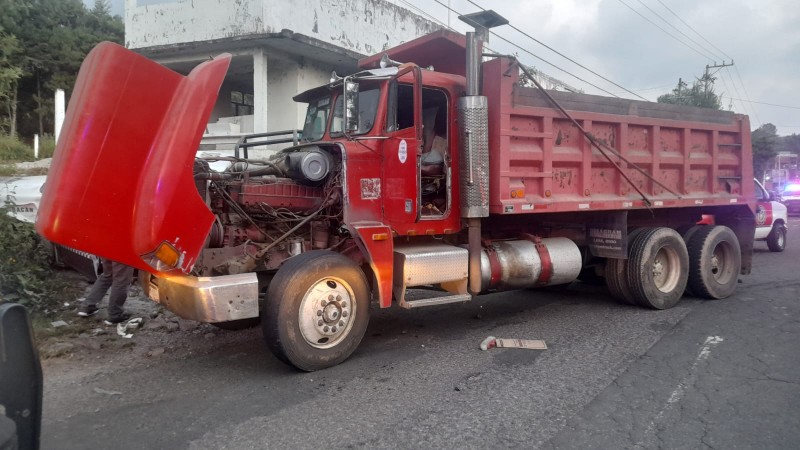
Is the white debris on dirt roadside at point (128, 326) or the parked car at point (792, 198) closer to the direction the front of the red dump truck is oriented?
the white debris on dirt roadside

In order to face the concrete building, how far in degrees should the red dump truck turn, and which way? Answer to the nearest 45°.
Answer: approximately 135° to its right

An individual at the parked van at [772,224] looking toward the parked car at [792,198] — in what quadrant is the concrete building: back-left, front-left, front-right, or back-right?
back-left

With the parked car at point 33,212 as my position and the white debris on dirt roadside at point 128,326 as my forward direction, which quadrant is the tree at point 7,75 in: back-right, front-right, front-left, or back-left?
back-left

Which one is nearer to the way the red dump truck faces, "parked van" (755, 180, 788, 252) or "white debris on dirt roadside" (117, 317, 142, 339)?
the white debris on dirt roadside

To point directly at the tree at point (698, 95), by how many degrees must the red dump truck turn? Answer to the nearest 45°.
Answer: approximately 180°

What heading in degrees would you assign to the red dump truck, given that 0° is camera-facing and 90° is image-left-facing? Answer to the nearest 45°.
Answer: approximately 45°

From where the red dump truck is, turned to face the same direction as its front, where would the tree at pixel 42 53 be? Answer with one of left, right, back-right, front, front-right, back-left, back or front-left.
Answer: right

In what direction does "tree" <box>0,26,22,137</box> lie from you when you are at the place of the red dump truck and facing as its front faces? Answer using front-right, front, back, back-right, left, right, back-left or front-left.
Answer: right

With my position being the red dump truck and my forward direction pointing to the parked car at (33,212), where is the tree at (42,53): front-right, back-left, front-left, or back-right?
front-right

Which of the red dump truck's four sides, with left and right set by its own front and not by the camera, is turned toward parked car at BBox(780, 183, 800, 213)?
back

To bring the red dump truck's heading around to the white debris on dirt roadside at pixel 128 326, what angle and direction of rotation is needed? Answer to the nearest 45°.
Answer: approximately 45° to its right
